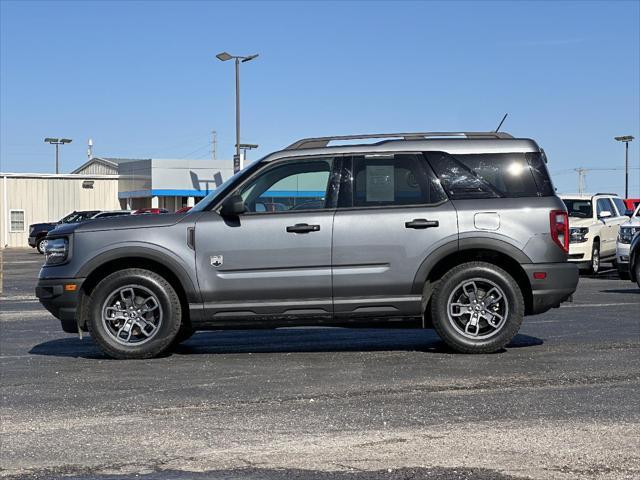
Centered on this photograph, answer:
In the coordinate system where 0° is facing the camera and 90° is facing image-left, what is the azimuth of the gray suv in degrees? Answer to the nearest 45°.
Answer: approximately 90°
